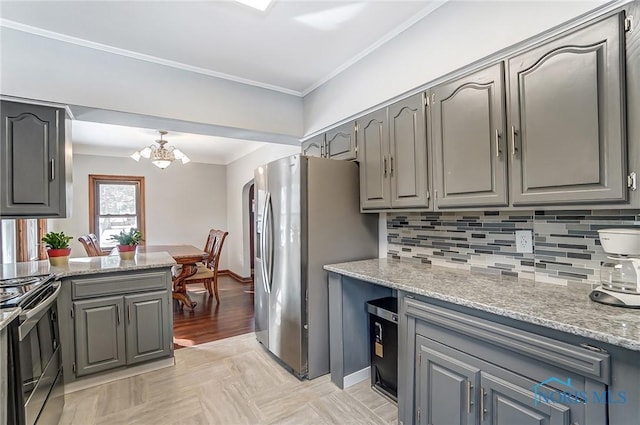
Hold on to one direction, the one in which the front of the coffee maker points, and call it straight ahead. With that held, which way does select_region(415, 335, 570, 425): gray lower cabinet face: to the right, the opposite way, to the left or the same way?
the same way

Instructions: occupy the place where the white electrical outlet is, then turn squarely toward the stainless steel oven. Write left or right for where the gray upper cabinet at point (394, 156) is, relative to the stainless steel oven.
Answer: right

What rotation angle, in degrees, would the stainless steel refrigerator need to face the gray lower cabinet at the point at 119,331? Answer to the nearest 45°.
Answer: approximately 45° to its right

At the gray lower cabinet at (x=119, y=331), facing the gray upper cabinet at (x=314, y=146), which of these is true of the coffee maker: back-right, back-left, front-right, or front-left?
front-right

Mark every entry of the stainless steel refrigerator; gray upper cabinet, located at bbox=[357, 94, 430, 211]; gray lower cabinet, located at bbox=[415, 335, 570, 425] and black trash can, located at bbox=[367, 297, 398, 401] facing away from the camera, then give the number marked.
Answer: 0

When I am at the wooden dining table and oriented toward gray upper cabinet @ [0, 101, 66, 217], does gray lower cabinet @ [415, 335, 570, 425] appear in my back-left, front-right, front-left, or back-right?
front-left

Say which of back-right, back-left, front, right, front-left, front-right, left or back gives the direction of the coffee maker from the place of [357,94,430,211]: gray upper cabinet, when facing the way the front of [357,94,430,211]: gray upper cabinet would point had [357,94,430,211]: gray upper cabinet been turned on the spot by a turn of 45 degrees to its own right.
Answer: back-left

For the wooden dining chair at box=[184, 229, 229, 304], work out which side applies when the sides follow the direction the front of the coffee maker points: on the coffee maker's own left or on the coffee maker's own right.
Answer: on the coffee maker's own right

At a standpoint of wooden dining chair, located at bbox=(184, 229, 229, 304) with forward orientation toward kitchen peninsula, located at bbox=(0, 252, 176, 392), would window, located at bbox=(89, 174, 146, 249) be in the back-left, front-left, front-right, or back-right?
back-right

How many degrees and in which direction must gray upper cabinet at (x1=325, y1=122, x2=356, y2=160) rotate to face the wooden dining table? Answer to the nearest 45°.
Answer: approximately 90° to its right

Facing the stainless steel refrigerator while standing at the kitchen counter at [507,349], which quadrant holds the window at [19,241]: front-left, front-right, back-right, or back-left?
front-left

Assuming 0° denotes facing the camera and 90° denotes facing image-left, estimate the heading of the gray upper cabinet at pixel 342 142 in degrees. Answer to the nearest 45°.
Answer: approximately 45°

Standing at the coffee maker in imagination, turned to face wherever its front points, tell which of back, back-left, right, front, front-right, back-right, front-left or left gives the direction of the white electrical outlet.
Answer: right

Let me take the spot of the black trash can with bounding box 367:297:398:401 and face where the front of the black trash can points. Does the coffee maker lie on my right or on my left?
on my left

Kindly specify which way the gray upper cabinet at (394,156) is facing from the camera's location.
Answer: facing the viewer and to the left of the viewer

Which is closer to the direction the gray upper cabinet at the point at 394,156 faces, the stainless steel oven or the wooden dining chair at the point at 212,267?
the stainless steel oven

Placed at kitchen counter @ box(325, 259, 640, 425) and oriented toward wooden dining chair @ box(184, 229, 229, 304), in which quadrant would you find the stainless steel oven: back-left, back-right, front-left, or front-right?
front-left
